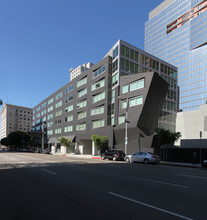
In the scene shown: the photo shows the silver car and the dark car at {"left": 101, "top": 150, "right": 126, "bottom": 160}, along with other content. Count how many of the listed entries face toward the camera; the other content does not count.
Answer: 0

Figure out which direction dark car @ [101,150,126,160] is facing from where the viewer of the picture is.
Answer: facing away from the viewer and to the left of the viewer

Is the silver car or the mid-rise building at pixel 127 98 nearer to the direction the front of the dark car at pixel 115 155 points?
the mid-rise building
